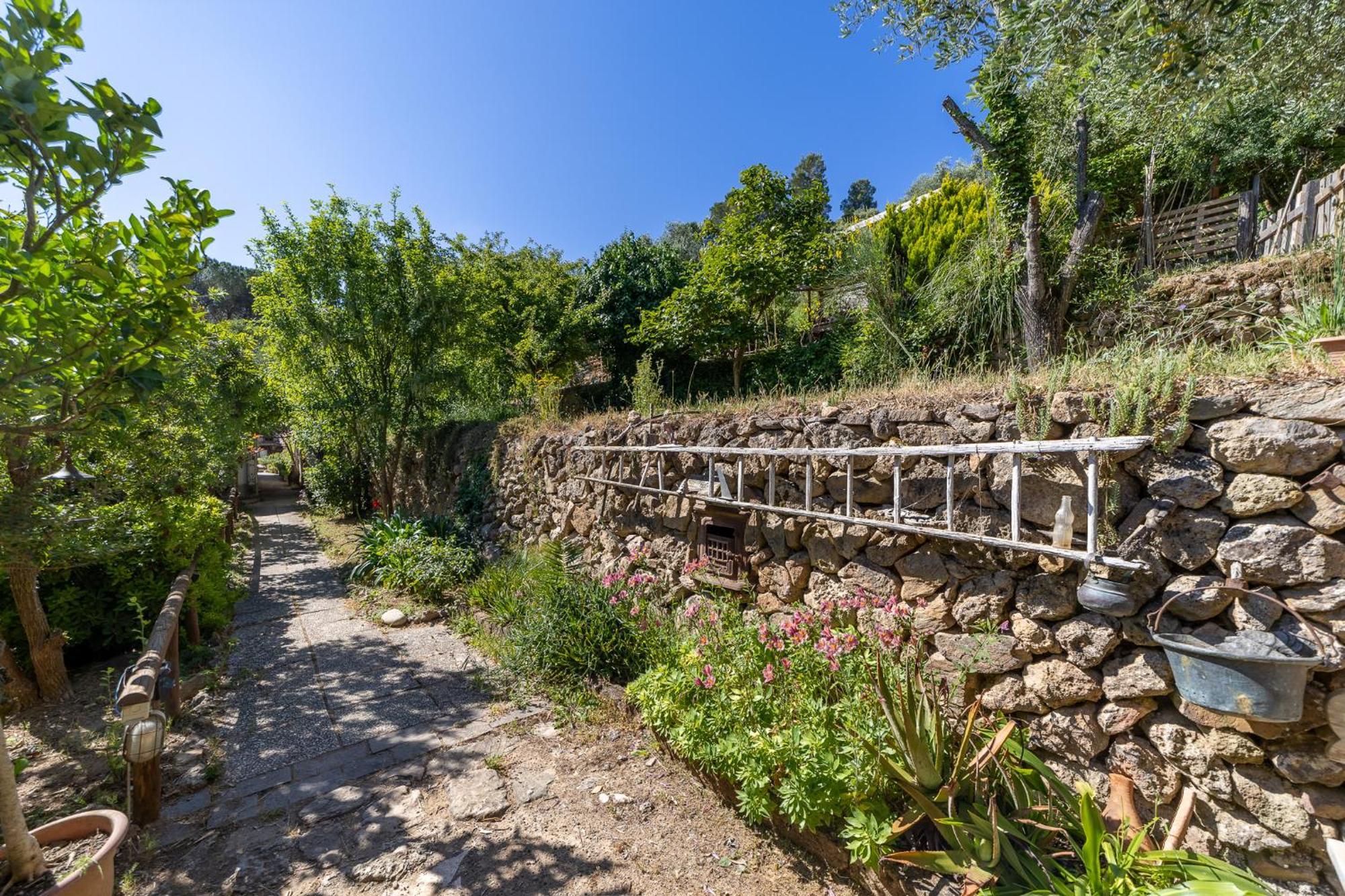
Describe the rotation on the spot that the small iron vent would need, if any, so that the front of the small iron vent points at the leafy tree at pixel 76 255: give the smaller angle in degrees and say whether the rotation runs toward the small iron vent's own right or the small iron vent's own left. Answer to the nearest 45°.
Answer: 0° — it already faces it

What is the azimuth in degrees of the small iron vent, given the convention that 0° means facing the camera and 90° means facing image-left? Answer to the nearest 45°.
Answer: approximately 45°

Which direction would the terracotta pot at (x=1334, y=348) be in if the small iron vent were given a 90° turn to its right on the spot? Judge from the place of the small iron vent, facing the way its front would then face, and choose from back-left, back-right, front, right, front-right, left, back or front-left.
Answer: back

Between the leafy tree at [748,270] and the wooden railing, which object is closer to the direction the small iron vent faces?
the wooden railing

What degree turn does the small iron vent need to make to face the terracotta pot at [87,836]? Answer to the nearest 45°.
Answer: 0° — it already faces it

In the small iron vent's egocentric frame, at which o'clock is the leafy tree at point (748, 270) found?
The leafy tree is roughly at 5 o'clock from the small iron vent.

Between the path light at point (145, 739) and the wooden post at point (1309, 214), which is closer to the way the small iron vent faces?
the path light

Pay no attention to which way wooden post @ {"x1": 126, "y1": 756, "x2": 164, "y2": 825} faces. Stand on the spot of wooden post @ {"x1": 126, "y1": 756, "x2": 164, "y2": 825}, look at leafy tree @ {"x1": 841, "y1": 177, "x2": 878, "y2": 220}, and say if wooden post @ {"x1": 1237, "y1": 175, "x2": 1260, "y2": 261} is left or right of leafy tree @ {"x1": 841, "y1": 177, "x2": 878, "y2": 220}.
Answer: right

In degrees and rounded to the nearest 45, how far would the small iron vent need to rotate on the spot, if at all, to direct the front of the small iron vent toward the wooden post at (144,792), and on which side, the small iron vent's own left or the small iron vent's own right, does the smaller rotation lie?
0° — it already faces it

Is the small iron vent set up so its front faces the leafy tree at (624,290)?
no

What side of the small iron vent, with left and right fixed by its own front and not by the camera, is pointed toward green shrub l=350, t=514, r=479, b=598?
right

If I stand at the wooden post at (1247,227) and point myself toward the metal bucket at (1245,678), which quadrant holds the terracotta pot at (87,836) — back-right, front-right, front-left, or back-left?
front-right

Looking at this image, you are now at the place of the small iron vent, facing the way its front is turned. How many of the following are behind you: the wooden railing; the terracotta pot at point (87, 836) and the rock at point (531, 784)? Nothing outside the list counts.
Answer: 0

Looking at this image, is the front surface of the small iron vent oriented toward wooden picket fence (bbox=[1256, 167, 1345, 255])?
no

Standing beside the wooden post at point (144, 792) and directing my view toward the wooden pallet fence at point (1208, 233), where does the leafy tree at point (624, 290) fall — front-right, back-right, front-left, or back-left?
front-left

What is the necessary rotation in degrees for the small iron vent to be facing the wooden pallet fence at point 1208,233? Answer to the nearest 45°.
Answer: approximately 180°

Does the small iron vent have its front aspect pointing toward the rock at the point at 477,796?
yes

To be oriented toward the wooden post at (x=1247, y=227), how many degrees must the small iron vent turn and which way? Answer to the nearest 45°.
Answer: approximately 180°
